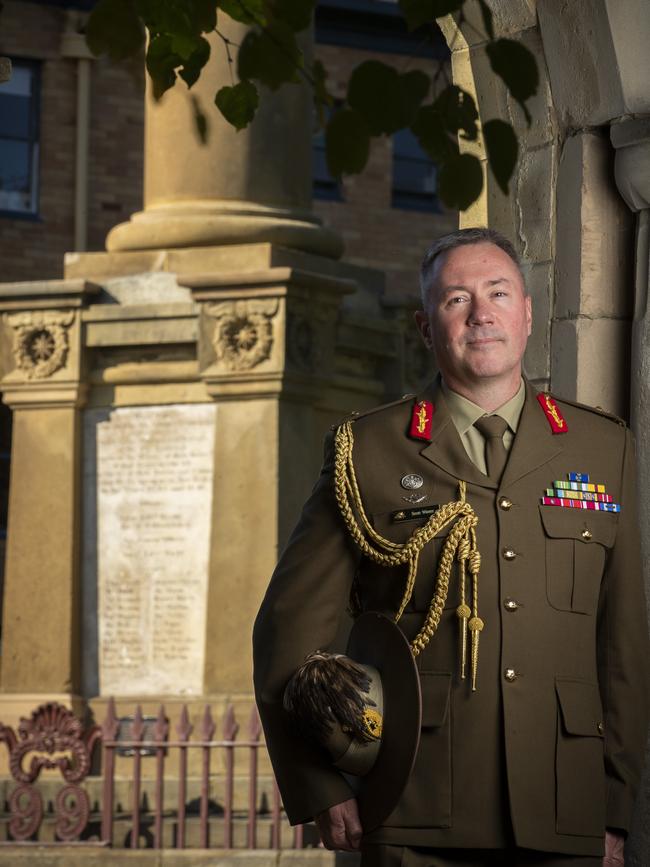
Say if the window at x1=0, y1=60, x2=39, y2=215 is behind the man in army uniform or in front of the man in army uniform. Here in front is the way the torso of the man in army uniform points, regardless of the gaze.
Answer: behind

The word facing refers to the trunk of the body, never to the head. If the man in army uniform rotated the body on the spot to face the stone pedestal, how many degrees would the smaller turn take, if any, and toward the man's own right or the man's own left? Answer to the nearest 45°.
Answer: approximately 180°

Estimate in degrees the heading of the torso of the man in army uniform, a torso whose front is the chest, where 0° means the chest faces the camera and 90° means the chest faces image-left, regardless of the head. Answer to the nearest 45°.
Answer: approximately 0°
